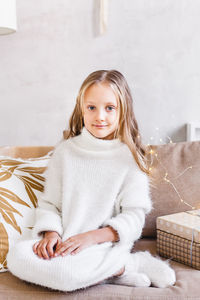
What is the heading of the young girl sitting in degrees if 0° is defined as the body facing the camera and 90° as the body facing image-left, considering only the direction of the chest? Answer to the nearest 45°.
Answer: approximately 45°
